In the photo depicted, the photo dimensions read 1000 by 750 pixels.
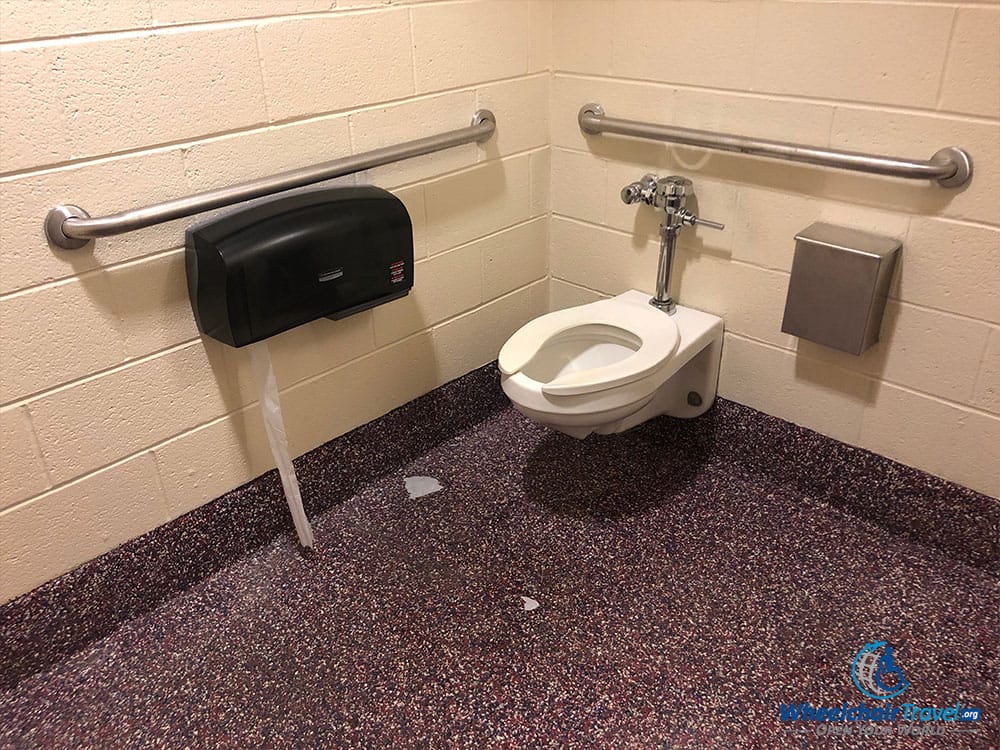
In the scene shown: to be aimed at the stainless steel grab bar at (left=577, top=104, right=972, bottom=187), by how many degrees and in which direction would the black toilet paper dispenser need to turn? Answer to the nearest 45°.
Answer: approximately 45° to its left

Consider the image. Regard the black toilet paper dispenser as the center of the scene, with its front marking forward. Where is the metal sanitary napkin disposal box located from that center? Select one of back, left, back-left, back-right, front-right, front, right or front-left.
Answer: front-left

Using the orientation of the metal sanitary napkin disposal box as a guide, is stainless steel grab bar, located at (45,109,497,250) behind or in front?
in front

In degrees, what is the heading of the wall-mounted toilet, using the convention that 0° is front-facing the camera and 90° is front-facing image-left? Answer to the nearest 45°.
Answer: approximately 45°

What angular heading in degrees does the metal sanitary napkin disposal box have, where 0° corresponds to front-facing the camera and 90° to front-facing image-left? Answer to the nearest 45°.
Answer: approximately 45°

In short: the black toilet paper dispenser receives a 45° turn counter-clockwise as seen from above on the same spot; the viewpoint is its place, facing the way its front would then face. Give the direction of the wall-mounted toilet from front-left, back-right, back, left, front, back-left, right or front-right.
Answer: front

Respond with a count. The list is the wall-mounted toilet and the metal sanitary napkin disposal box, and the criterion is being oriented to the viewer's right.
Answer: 0

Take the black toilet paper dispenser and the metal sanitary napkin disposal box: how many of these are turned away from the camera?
0

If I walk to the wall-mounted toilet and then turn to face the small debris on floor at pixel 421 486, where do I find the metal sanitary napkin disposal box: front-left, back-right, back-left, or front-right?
back-left
